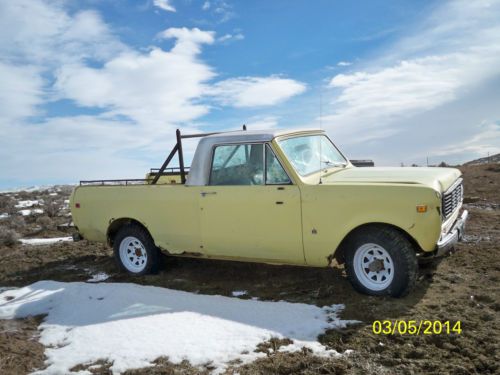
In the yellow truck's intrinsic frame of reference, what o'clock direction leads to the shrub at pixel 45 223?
The shrub is roughly at 6 o'clock from the yellow truck.

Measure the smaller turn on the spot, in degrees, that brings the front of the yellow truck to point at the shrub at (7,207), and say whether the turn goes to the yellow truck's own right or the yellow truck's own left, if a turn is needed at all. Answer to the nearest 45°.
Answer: approximately 180°

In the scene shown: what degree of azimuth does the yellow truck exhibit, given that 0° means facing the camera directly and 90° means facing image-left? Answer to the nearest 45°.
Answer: approximately 315°

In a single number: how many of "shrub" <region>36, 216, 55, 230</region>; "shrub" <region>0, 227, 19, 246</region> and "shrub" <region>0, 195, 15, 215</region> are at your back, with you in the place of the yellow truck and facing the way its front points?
3

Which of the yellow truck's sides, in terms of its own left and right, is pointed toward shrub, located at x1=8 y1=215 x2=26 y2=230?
back

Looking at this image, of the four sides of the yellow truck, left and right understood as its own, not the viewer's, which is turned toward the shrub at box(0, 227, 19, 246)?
back
